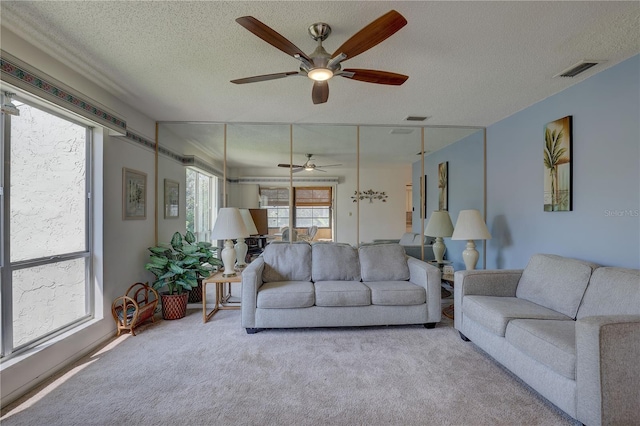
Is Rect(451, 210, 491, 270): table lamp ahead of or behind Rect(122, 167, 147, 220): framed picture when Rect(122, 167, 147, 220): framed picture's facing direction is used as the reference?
ahead

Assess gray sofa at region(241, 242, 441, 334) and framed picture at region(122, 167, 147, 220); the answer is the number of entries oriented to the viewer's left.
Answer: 0

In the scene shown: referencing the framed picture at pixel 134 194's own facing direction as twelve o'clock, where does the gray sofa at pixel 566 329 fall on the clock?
The gray sofa is roughly at 12 o'clock from the framed picture.

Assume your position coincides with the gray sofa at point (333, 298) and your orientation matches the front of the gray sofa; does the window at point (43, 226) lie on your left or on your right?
on your right

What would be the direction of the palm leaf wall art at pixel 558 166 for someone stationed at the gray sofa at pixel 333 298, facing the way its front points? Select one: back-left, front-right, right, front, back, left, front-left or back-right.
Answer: left

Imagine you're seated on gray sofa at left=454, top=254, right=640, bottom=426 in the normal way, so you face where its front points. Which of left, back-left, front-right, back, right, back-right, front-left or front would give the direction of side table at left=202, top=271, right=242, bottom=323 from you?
front-right

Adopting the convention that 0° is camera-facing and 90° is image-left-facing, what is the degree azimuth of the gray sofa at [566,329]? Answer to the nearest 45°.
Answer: approximately 45°

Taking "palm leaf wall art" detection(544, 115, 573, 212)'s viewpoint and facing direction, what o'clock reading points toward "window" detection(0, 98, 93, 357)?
The window is roughly at 12 o'clock from the palm leaf wall art.

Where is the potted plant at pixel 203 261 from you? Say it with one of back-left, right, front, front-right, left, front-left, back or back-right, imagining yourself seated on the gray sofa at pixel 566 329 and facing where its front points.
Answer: front-right

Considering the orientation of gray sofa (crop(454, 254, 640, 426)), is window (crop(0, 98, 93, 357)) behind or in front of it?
in front

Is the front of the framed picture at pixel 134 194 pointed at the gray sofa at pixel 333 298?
yes

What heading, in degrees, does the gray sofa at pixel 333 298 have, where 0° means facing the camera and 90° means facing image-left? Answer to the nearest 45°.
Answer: approximately 0°

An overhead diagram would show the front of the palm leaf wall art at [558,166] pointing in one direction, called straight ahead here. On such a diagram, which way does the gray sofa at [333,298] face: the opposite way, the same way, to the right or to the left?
to the left
